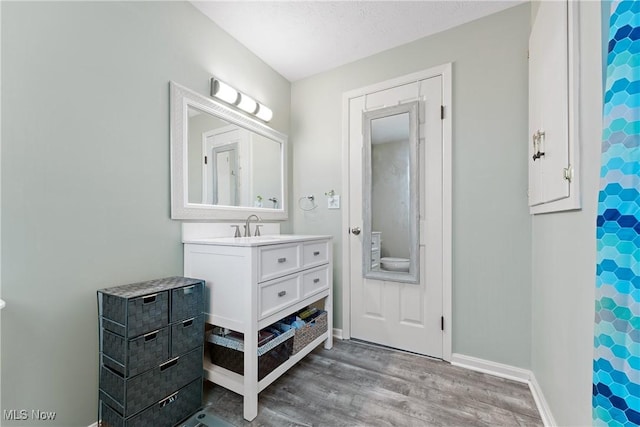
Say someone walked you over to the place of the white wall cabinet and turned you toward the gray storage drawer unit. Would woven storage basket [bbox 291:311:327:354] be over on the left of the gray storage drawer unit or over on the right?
right

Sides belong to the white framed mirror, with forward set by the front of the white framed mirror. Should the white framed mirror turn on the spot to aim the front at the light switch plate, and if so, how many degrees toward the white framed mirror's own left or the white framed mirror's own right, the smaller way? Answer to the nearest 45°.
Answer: approximately 45° to the white framed mirror's own left

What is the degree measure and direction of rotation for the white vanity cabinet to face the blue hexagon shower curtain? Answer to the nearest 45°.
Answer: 0° — it already faces it

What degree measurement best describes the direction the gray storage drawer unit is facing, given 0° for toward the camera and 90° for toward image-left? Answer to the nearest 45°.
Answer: approximately 315°
